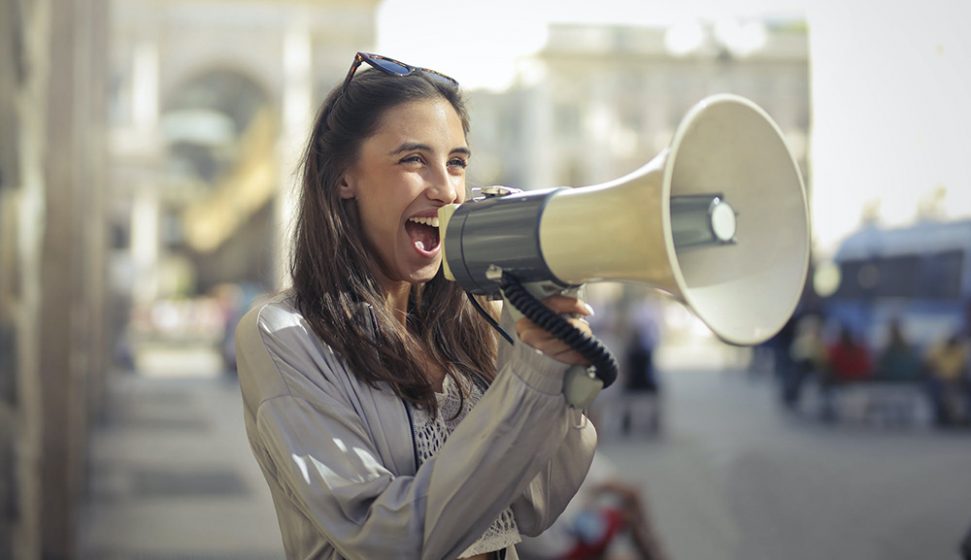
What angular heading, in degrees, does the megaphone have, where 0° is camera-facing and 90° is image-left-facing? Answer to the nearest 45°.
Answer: approximately 315°

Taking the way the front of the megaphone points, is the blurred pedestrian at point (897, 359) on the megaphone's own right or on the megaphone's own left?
on the megaphone's own left

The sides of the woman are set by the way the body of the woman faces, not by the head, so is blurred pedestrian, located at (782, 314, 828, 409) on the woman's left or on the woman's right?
on the woman's left

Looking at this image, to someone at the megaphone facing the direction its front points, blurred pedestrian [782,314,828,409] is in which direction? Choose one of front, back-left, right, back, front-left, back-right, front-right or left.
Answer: back-left

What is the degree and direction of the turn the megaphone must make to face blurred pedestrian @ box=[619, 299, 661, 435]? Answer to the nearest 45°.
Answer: approximately 135° to its left

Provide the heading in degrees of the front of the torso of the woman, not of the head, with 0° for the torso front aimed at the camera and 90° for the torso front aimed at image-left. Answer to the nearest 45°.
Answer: approximately 315°

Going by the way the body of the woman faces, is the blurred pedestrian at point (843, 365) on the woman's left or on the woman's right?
on the woman's left

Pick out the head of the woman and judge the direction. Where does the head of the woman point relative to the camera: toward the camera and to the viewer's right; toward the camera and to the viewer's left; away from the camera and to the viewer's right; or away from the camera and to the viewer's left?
toward the camera and to the viewer's right
